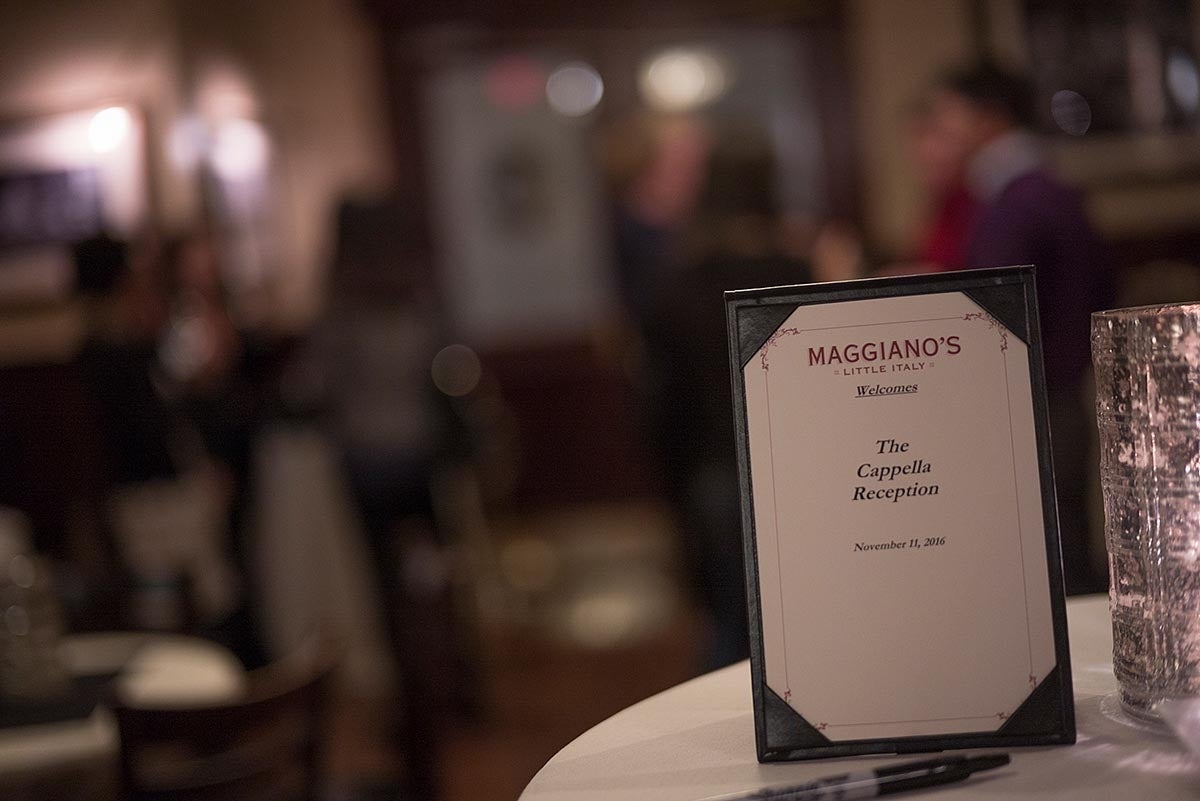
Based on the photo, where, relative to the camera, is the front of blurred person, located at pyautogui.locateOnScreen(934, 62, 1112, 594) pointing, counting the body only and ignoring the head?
to the viewer's left

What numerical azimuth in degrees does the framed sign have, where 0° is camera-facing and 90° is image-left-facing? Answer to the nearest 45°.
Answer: approximately 0°

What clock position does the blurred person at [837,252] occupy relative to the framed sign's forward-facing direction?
The blurred person is roughly at 6 o'clock from the framed sign.

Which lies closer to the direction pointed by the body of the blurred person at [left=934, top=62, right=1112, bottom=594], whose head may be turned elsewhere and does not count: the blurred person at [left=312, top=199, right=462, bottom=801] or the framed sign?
the blurred person

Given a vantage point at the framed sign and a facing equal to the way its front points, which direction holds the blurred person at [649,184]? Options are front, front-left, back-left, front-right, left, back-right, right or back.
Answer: back
